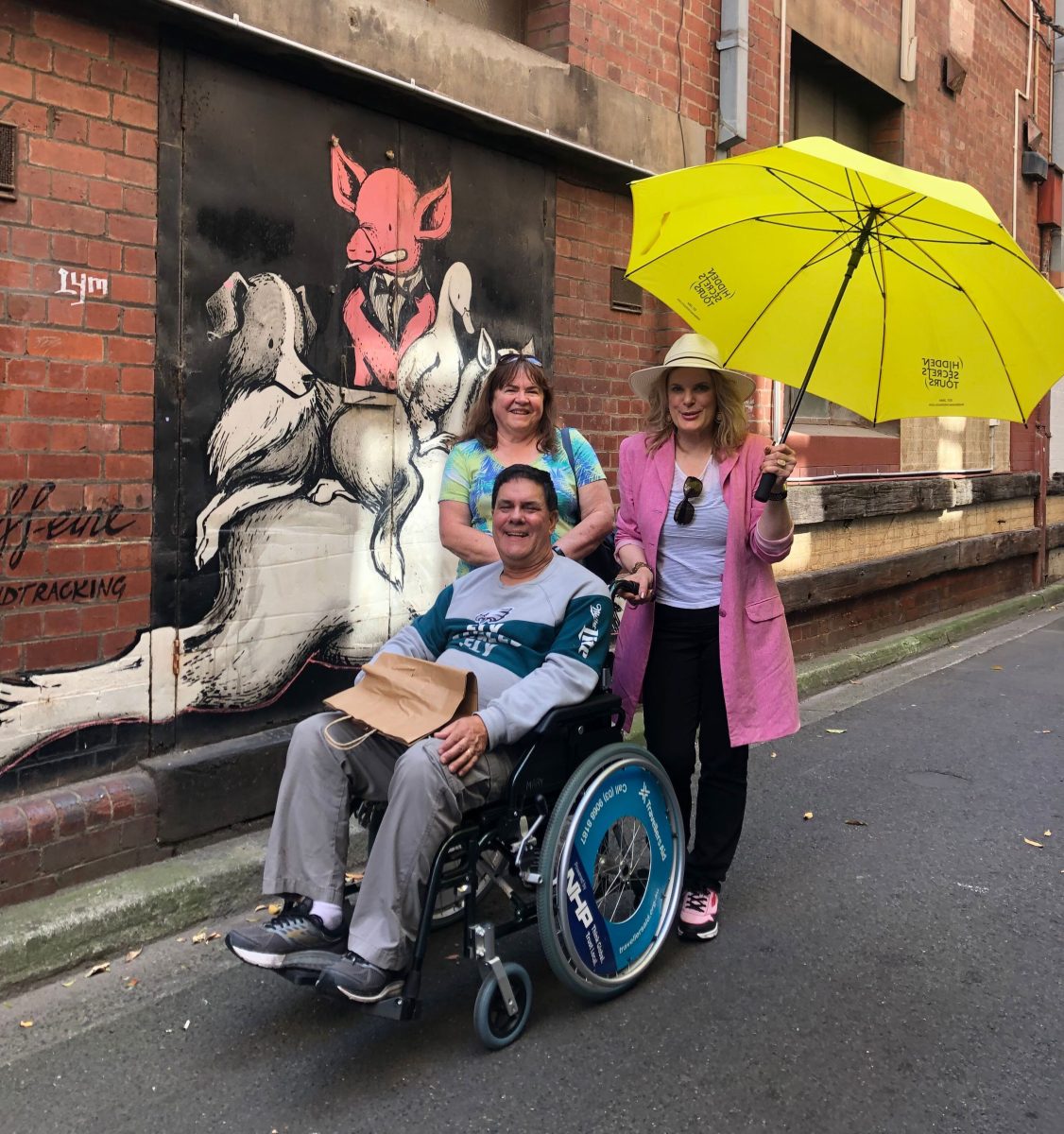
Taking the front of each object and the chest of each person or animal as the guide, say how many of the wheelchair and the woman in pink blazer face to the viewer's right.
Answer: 0

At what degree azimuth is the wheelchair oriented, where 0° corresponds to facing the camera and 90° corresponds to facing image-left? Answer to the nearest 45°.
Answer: approximately 45°

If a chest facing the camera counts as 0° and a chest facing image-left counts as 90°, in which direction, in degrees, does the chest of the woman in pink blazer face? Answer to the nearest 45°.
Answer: approximately 0°

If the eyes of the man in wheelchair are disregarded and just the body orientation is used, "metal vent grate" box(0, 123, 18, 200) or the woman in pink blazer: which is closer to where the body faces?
the metal vent grate

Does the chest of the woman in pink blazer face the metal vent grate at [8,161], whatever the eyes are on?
no

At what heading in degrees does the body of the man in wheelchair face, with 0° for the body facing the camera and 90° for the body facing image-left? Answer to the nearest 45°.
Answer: approximately 45°

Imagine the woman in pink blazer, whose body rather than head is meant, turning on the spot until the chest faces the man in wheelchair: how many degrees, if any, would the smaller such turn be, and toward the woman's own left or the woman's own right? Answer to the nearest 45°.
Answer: approximately 45° to the woman's own right

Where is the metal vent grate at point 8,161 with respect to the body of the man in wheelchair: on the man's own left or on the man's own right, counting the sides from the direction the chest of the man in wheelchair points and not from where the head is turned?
on the man's own right

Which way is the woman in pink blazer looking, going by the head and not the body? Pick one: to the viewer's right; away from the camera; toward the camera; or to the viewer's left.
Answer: toward the camera

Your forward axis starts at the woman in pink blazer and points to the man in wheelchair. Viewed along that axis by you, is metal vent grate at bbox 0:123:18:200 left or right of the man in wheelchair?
right

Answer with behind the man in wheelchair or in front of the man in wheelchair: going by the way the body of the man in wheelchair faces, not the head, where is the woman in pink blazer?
behind

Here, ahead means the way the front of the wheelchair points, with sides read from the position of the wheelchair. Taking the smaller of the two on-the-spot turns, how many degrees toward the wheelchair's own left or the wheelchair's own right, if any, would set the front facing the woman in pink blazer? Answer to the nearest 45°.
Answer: approximately 180°

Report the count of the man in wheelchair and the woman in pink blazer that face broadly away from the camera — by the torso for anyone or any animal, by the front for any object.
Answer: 0
